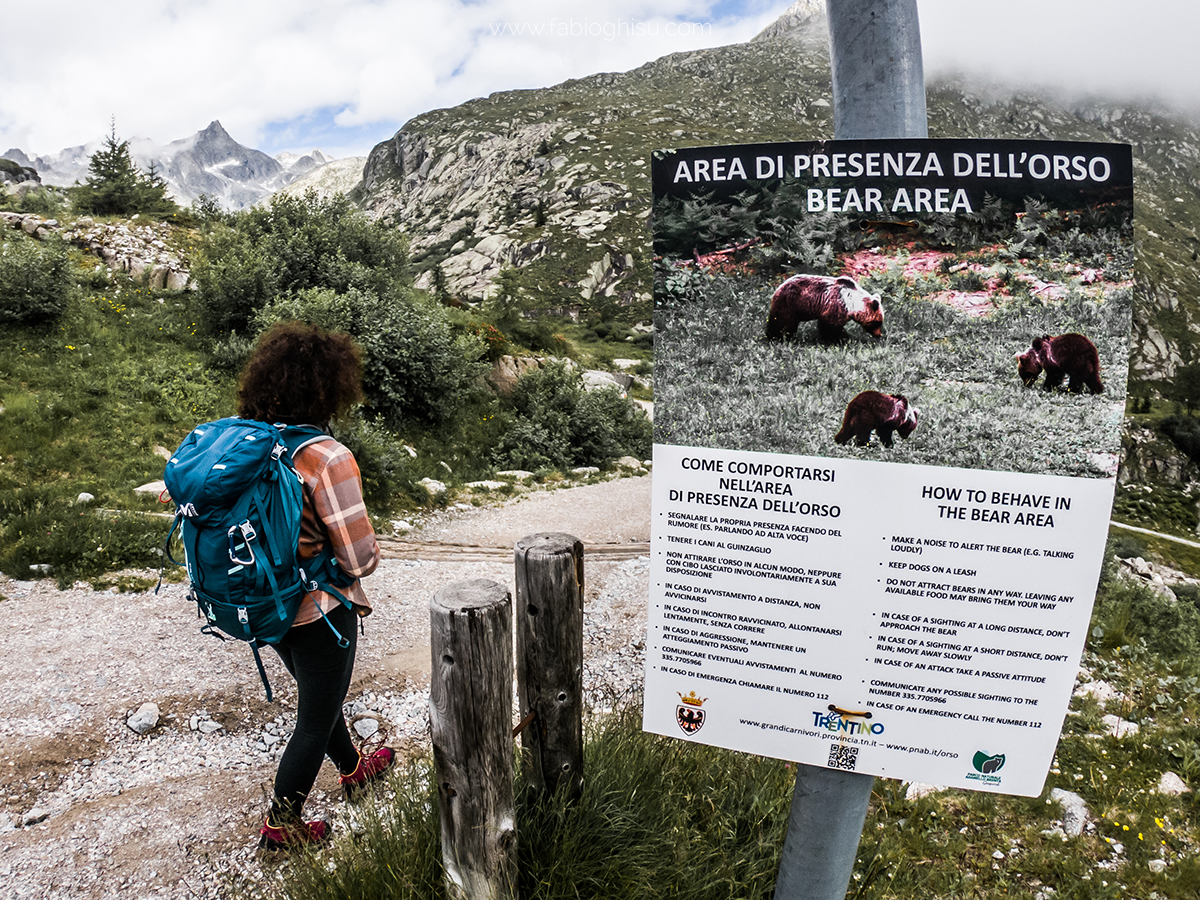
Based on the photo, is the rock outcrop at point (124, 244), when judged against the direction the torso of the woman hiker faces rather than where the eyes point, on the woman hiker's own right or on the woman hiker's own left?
on the woman hiker's own left

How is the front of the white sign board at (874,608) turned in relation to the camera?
facing the viewer

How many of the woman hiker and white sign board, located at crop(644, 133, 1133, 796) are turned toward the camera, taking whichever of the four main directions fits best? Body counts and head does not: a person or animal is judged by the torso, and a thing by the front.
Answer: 1

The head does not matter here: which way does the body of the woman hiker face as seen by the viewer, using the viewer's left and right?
facing away from the viewer and to the right of the viewer

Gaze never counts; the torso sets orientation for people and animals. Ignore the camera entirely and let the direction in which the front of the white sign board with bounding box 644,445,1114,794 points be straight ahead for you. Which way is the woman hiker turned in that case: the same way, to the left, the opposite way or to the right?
the opposite way

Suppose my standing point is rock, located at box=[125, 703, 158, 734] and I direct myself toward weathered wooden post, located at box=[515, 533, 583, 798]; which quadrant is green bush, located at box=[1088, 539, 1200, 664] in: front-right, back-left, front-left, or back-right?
front-left

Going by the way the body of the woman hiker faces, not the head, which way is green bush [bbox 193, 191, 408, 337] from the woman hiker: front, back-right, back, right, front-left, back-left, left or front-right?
front-left
